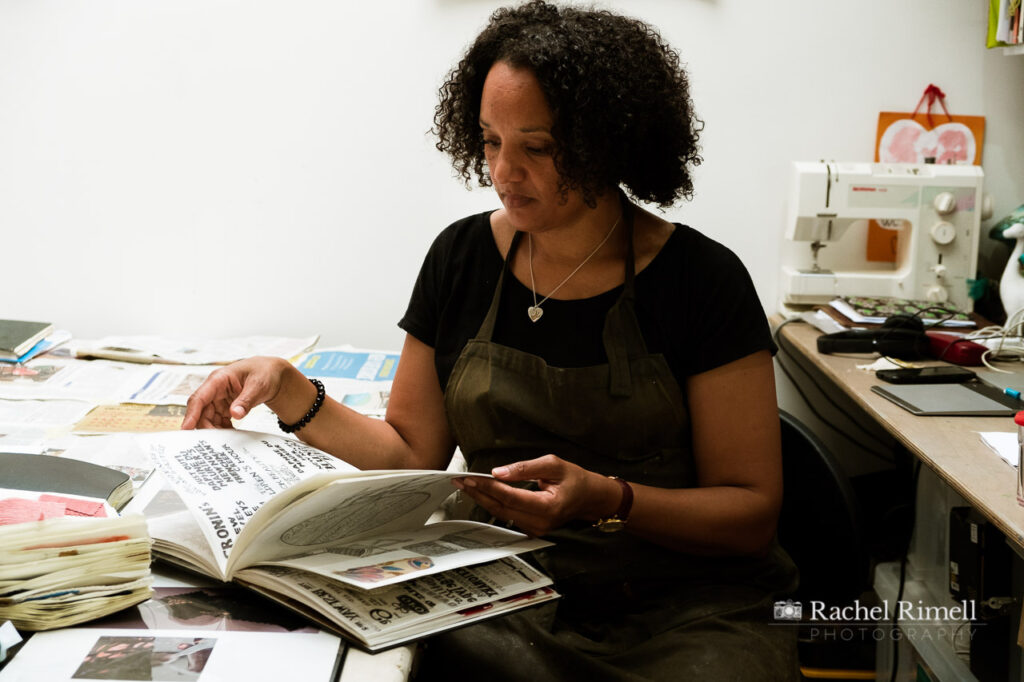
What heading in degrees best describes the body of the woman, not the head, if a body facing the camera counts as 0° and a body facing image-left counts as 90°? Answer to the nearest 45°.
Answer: approximately 45°

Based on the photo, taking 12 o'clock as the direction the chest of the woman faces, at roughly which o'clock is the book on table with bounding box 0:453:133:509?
The book on table is roughly at 1 o'clock from the woman.

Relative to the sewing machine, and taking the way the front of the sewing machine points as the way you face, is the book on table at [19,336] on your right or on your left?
on your right

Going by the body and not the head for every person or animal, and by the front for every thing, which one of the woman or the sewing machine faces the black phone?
the sewing machine

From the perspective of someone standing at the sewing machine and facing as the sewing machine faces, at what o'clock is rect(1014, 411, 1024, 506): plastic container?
The plastic container is roughly at 12 o'clock from the sewing machine.

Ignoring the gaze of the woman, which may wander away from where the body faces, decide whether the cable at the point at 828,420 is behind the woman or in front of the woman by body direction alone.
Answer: behind

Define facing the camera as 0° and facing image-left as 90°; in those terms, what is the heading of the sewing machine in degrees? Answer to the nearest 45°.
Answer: approximately 0°

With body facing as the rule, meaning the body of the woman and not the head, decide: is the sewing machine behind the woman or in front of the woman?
behind

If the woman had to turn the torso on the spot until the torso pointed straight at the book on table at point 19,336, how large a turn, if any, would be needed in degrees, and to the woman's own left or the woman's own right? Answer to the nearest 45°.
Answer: approximately 90° to the woman's own right
